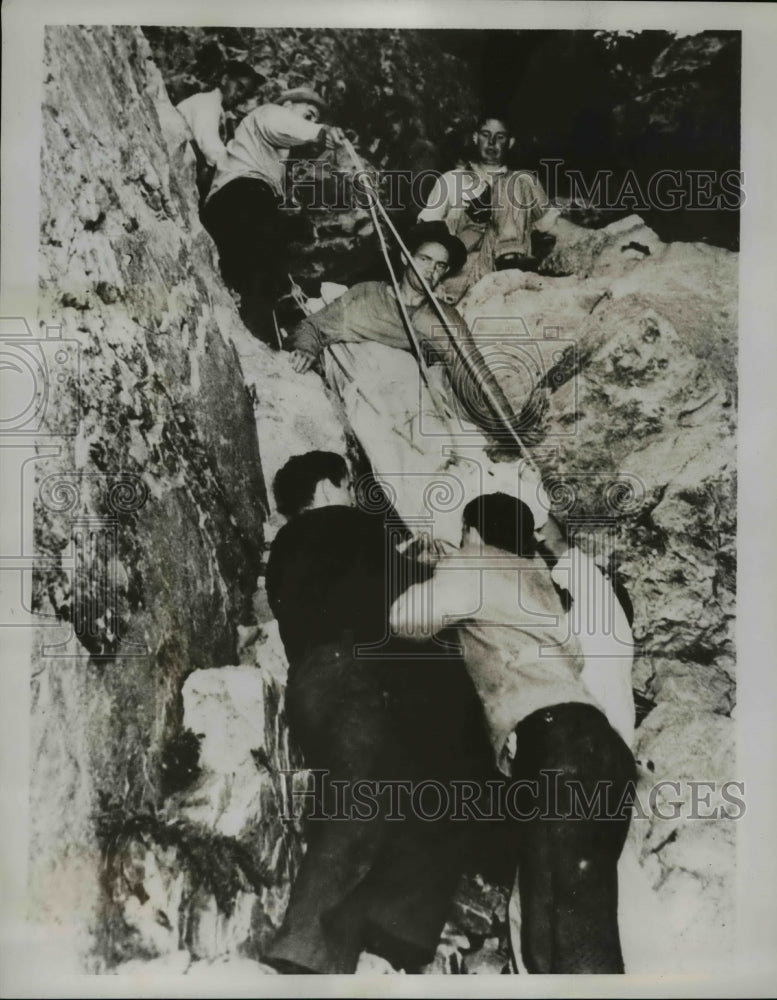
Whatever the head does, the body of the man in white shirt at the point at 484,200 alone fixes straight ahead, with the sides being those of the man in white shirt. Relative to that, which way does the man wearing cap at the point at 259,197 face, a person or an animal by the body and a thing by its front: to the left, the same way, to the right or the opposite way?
to the left

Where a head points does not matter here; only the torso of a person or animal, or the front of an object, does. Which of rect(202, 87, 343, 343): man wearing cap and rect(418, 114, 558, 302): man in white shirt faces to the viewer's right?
the man wearing cap

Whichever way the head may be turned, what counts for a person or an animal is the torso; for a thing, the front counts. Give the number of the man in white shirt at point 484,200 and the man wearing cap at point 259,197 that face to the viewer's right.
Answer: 1

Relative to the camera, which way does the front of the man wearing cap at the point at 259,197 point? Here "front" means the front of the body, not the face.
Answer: to the viewer's right

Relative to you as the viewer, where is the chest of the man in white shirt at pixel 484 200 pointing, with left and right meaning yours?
facing the viewer
